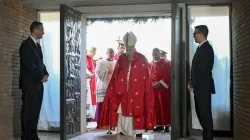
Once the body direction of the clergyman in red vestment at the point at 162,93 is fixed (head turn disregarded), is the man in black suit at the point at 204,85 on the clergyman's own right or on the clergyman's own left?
on the clergyman's own left

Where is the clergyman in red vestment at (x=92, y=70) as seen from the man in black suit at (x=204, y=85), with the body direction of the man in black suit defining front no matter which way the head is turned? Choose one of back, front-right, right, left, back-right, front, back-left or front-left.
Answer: front-right

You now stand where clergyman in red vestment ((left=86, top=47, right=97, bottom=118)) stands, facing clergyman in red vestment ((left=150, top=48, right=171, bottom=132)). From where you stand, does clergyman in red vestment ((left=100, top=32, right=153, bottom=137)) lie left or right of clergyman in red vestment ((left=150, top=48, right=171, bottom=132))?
right

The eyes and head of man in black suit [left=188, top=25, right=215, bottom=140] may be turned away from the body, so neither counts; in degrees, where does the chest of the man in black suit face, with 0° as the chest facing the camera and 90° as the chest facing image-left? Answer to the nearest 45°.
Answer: approximately 90°

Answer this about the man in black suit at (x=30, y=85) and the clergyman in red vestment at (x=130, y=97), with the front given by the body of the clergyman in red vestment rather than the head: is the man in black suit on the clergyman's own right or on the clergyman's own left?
on the clergyman's own right

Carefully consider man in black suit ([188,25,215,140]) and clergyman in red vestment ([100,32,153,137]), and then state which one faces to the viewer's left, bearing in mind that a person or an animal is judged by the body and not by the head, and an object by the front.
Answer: the man in black suit

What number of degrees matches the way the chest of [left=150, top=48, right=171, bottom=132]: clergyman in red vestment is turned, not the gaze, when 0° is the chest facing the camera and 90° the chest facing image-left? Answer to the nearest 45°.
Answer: approximately 45°

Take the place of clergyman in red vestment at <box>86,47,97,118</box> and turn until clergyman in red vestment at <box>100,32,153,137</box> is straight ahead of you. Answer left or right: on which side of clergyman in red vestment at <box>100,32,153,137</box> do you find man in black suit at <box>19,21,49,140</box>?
right

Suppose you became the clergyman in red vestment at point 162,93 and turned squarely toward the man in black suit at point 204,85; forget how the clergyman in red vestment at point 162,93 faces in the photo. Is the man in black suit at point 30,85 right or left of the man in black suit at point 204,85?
right

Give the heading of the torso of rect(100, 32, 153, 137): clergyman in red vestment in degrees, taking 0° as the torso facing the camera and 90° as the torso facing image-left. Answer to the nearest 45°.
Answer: approximately 0°

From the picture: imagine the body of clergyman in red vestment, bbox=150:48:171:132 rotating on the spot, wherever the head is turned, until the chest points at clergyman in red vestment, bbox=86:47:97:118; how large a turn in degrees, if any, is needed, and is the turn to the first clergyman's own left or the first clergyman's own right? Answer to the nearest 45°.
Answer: approximately 90° to the first clergyman's own right

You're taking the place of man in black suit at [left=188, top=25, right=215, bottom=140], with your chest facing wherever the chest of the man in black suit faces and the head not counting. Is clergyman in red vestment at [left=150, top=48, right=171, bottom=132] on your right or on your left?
on your right

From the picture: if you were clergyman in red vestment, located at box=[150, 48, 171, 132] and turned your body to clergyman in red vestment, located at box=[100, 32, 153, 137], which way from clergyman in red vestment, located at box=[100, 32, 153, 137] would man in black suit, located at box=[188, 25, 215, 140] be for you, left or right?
left
